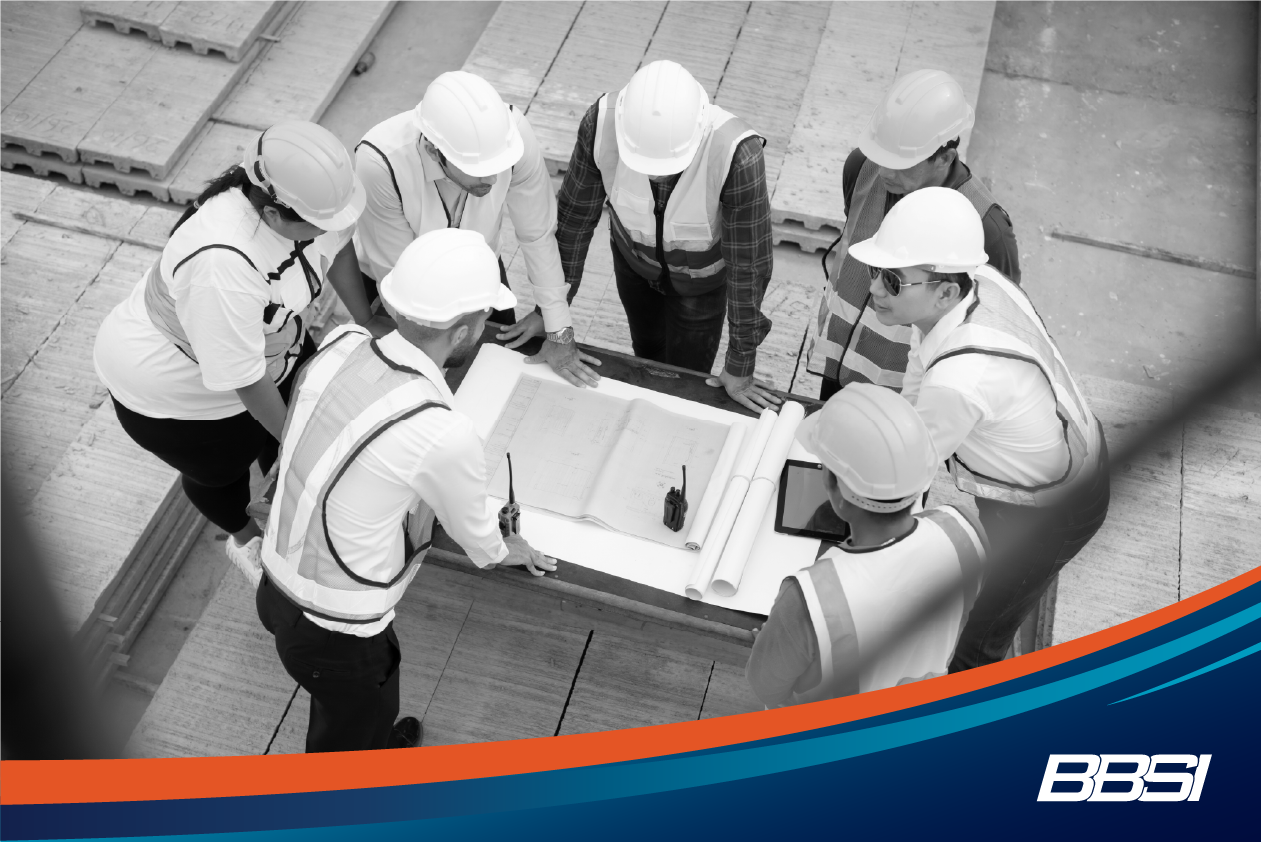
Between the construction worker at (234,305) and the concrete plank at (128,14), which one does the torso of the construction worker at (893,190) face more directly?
the construction worker

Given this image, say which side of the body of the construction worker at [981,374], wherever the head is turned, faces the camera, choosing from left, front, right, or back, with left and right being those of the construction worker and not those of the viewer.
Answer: left

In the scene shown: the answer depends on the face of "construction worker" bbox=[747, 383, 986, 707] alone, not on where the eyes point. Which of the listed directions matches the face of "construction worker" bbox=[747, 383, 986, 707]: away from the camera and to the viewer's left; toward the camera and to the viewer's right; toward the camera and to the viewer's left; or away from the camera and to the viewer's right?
away from the camera and to the viewer's left

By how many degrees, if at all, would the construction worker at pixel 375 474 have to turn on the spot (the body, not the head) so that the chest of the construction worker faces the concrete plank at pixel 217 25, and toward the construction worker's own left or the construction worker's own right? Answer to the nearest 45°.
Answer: approximately 45° to the construction worker's own left

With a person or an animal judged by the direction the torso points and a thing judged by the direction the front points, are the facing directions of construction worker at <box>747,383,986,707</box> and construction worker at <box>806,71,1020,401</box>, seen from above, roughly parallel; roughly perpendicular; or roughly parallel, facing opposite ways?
roughly perpendicular

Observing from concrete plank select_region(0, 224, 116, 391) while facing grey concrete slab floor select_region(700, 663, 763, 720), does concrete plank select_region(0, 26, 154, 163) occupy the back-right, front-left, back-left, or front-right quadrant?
back-left

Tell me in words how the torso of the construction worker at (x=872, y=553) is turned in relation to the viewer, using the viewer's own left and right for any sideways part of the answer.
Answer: facing away from the viewer and to the left of the viewer
